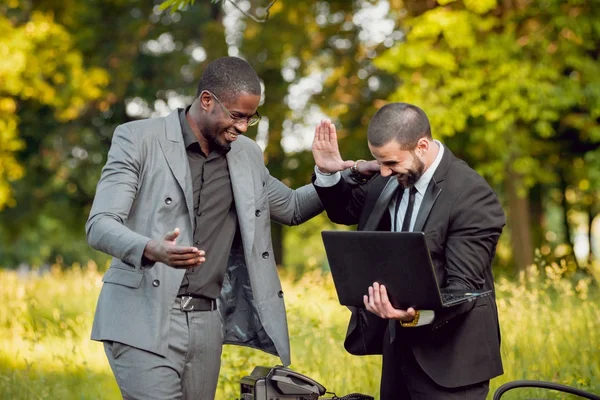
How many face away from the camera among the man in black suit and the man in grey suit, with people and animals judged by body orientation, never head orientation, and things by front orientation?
0

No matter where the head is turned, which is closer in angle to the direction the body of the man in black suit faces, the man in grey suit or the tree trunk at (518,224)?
the man in grey suit

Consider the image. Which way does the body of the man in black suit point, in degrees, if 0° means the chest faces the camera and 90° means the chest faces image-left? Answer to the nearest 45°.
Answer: approximately 45°

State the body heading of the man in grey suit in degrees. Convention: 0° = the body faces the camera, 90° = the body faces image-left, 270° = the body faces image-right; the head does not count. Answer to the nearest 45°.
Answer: approximately 315°

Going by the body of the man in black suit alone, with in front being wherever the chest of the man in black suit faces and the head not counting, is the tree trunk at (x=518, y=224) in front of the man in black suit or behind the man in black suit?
behind

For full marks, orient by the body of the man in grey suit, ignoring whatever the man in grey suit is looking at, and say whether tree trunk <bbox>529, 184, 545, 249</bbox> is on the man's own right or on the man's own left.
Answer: on the man's own left

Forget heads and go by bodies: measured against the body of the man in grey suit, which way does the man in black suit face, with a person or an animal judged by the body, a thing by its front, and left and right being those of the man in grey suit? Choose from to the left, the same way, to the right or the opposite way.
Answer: to the right

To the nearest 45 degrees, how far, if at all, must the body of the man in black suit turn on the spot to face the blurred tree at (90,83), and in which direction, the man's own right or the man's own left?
approximately 90° to the man's own right

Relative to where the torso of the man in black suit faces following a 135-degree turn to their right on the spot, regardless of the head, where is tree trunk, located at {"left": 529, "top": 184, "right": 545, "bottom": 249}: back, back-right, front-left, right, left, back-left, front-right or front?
front

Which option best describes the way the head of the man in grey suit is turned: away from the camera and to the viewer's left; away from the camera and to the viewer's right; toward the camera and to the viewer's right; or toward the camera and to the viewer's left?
toward the camera and to the viewer's right
